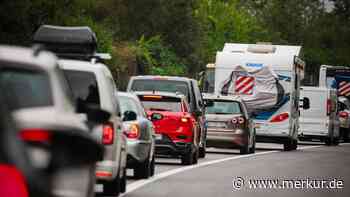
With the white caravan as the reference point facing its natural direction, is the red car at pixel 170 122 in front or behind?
behind

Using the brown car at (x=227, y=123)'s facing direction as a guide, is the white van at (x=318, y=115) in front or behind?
in front

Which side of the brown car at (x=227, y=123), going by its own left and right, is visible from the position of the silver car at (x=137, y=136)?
back

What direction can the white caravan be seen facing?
away from the camera

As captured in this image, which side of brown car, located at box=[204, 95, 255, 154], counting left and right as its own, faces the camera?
back

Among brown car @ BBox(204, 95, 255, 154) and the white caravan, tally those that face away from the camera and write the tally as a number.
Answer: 2

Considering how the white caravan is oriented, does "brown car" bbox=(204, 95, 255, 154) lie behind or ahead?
behind
